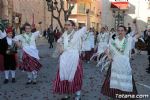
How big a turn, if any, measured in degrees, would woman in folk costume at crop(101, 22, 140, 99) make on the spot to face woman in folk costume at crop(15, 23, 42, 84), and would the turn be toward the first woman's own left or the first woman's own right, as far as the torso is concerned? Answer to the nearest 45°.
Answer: approximately 135° to the first woman's own right

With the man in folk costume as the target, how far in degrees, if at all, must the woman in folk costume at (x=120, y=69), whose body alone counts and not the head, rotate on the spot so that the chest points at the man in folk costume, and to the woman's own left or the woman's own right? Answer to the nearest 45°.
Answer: approximately 135° to the woman's own right

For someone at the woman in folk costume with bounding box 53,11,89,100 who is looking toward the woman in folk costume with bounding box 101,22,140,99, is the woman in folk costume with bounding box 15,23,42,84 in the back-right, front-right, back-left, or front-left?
back-left

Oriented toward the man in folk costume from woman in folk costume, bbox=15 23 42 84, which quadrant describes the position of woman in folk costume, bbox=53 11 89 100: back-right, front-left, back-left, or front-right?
back-left

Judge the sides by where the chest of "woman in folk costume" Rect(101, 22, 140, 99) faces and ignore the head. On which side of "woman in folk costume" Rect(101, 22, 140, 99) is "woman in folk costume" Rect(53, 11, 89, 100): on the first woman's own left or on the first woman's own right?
on the first woman's own right

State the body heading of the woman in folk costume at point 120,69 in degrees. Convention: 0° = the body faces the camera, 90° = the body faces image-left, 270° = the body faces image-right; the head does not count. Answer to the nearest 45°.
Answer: approximately 0°
